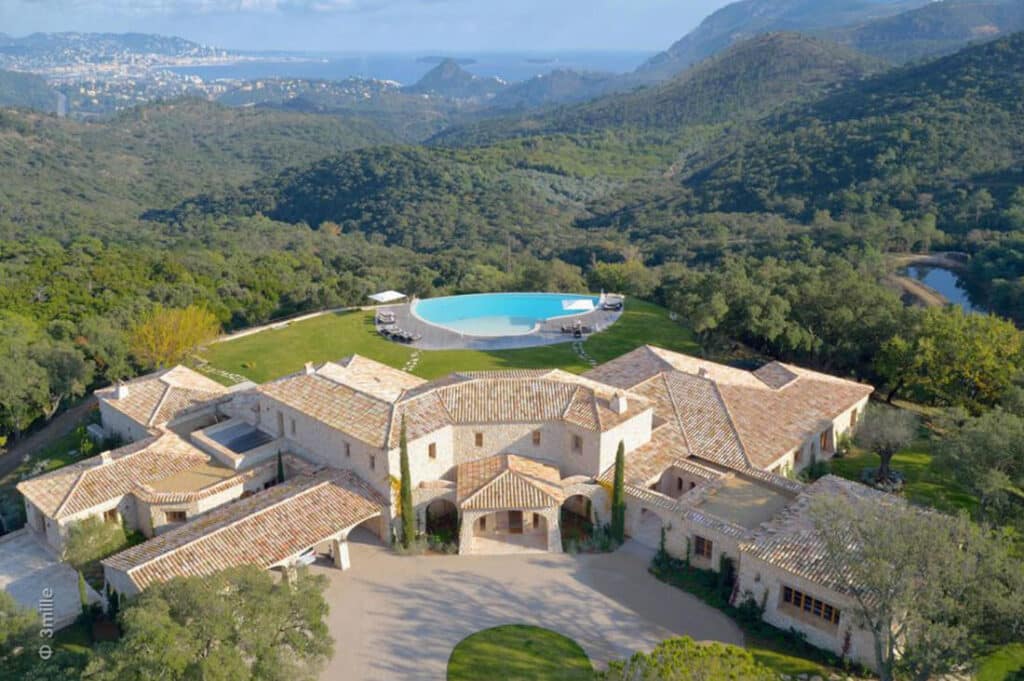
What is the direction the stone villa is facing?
toward the camera

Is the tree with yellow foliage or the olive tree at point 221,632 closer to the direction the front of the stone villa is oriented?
the olive tree

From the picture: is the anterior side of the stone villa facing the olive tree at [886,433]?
no

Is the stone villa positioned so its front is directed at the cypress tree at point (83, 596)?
no

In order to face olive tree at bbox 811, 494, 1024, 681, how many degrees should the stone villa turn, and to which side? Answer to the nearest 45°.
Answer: approximately 45° to its left

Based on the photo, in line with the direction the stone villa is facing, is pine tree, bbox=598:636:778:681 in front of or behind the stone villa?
in front

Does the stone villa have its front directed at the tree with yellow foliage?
no

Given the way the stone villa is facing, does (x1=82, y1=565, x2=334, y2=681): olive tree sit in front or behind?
in front

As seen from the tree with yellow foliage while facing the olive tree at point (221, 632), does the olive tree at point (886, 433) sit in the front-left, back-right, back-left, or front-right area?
front-left

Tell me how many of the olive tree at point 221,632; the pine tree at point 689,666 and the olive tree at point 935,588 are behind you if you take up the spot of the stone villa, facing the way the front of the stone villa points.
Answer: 0
